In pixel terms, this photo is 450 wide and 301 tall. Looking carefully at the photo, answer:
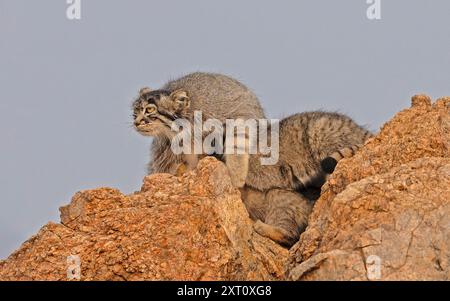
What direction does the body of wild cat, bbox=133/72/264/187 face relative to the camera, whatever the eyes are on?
to the viewer's left
